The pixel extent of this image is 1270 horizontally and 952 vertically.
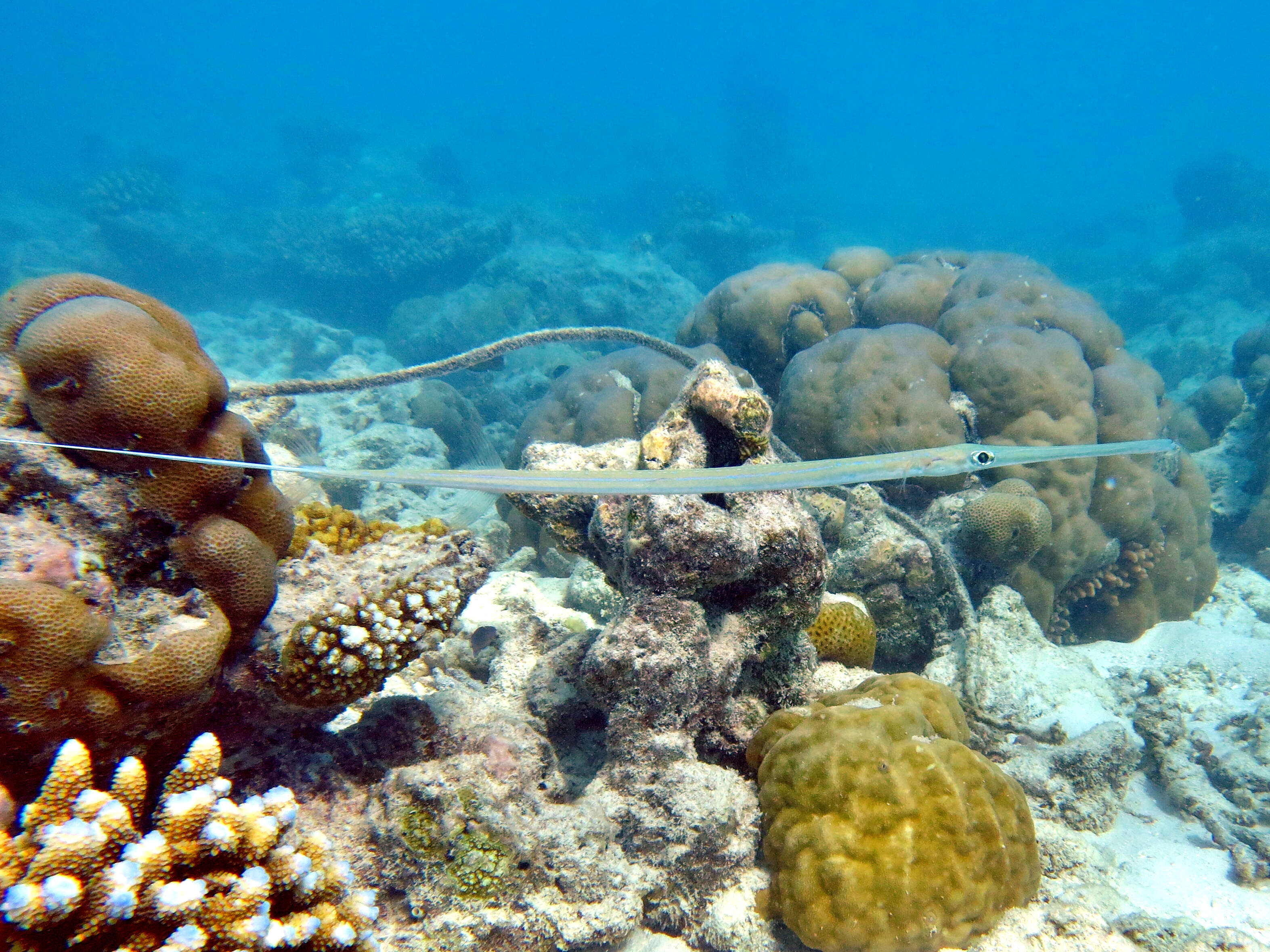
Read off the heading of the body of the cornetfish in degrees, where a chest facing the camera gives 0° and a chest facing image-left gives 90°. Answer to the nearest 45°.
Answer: approximately 270°

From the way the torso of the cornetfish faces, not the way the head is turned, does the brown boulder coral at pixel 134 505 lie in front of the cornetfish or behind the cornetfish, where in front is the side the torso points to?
behind

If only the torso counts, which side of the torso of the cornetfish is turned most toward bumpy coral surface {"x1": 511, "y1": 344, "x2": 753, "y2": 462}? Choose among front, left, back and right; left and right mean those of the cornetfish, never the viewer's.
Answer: left

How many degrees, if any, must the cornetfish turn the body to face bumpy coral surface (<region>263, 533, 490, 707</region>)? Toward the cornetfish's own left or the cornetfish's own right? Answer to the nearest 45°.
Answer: approximately 180°

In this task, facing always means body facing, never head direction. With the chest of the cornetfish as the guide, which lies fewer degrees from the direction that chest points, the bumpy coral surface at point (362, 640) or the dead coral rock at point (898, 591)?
the dead coral rock

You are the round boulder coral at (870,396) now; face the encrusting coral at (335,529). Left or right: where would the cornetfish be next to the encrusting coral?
left

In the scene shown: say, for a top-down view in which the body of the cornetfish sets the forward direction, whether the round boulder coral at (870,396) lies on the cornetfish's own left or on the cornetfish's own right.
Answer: on the cornetfish's own left
